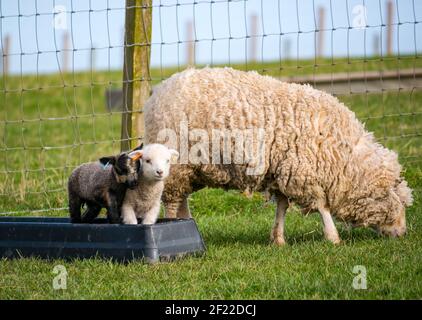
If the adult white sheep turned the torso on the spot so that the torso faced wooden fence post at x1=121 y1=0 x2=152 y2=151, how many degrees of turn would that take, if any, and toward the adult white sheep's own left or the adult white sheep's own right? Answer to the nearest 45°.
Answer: approximately 135° to the adult white sheep's own left

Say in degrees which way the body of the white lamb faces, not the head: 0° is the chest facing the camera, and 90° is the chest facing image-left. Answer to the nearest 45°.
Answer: approximately 0°

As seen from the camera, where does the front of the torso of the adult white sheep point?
to the viewer's right

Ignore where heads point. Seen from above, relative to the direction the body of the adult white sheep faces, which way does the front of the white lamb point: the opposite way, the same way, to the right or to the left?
to the right

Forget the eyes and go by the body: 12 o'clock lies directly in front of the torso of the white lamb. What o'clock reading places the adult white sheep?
The adult white sheep is roughly at 8 o'clock from the white lamb.

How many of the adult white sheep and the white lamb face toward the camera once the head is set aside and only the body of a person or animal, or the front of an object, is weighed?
1

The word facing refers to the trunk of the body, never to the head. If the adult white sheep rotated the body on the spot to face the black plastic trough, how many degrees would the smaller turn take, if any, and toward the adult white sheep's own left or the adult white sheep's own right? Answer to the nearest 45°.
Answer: approximately 135° to the adult white sheep's own right

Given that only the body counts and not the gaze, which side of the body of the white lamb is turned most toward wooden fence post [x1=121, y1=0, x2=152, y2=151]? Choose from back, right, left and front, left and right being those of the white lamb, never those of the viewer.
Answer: back
